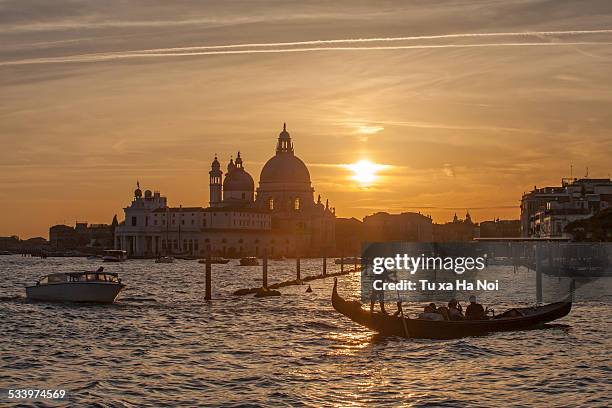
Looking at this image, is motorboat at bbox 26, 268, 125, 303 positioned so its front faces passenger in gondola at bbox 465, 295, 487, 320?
no

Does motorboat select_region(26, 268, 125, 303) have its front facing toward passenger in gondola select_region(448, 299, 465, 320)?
no

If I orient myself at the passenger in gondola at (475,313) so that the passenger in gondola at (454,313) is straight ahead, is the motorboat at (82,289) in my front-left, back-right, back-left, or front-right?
front-right

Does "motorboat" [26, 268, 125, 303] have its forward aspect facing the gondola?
no
